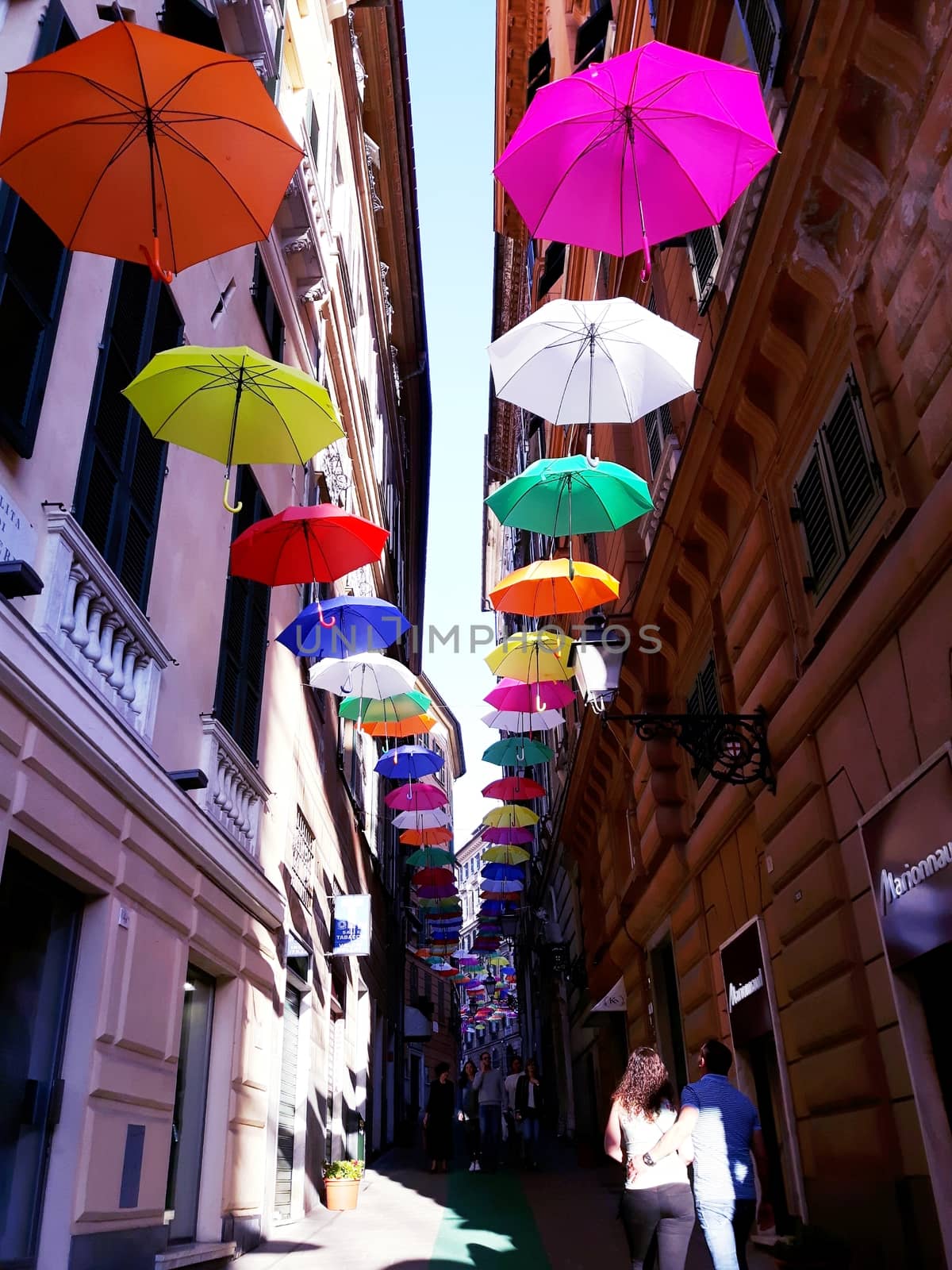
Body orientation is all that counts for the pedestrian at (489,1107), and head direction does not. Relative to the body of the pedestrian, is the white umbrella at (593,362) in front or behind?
in front

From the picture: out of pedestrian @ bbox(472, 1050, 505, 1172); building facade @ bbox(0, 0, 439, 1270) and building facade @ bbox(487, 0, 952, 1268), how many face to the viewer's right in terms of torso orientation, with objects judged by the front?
1

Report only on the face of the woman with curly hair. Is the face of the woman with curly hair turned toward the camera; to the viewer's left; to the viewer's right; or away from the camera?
away from the camera

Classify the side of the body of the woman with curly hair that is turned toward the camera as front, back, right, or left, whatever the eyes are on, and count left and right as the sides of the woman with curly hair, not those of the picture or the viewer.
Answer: back

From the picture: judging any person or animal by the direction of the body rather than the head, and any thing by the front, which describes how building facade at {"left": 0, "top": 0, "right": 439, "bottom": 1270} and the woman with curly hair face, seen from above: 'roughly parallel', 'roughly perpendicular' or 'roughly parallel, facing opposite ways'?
roughly perpendicular

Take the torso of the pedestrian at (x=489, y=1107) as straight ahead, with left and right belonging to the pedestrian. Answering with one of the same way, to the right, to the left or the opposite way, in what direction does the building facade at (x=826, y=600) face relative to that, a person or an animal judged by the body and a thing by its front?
to the right

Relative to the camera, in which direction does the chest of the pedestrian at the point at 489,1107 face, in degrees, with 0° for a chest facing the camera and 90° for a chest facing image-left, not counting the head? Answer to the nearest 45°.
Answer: approximately 0°

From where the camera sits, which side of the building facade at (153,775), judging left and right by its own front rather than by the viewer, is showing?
right

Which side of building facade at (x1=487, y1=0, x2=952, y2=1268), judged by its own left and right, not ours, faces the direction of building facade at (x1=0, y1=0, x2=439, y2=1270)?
front

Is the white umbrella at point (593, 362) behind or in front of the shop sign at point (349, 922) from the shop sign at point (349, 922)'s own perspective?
in front

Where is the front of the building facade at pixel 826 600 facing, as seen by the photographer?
facing to the left of the viewer

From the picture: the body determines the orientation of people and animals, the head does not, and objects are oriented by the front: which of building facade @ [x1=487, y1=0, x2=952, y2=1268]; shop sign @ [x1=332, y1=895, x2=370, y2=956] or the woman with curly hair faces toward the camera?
the shop sign
